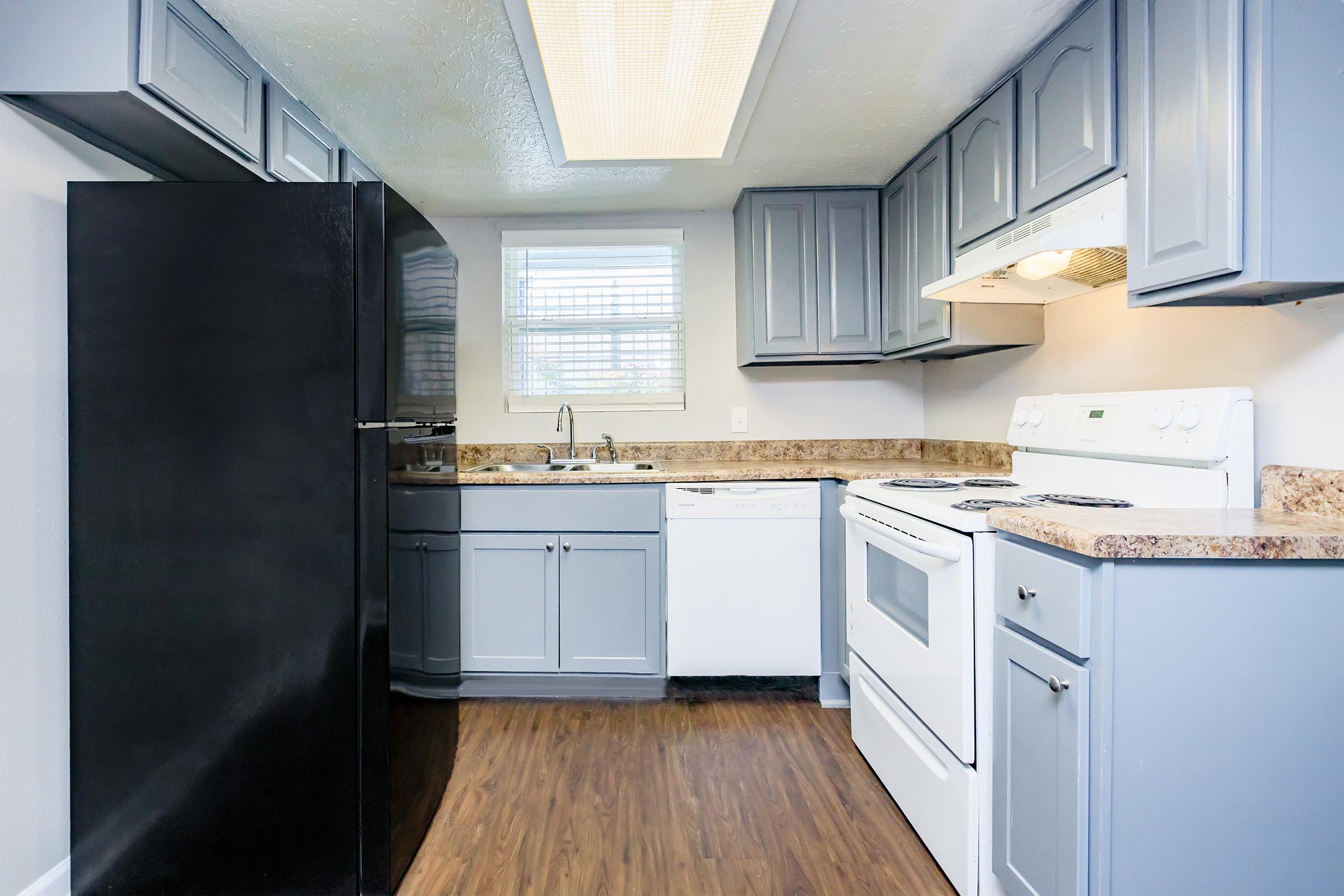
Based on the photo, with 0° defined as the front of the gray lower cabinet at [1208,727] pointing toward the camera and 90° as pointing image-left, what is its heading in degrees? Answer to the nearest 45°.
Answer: approximately 45°

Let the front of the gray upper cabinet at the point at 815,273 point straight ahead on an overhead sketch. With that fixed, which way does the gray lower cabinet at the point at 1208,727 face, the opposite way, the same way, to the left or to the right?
to the right

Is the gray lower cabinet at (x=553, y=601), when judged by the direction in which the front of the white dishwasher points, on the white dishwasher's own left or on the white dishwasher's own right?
on the white dishwasher's own right

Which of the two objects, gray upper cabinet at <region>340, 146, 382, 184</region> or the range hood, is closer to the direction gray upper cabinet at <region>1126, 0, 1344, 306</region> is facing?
the gray upper cabinet

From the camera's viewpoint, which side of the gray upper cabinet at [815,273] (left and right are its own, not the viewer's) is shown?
front

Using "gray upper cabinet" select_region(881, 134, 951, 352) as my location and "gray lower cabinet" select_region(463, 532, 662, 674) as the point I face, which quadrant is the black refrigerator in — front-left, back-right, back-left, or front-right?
front-left

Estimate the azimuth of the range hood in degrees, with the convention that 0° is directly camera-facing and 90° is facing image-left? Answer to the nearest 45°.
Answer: approximately 45°

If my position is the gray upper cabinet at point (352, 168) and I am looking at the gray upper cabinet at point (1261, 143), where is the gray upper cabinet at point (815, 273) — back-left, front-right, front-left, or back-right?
front-left

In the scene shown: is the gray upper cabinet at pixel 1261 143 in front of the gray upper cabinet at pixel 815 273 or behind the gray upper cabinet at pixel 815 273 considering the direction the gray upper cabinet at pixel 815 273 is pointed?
in front

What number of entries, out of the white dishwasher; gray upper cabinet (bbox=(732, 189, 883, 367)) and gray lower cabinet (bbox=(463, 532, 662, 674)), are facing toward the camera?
3

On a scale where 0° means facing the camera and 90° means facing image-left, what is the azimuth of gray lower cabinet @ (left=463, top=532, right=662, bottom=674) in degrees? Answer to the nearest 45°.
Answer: approximately 0°

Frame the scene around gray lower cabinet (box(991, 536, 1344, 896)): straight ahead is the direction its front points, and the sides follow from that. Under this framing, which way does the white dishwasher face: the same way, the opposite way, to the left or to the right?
to the left
